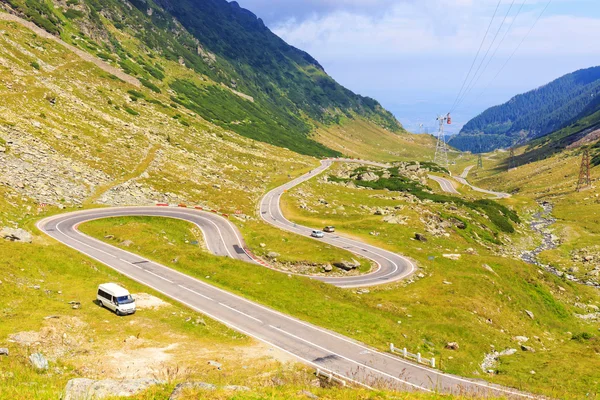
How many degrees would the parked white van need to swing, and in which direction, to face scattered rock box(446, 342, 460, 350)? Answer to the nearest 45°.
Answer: approximately 45° to its left

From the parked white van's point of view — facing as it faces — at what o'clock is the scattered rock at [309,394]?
The scattered rock is roughly at 1 o'clock from the parked white van.

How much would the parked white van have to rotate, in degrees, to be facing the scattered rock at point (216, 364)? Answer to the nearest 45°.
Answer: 0° — it already faces it

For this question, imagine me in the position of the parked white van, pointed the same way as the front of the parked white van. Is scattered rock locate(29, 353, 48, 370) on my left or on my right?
on my right

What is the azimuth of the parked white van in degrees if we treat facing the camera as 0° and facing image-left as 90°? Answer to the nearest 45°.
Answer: approximately 315°

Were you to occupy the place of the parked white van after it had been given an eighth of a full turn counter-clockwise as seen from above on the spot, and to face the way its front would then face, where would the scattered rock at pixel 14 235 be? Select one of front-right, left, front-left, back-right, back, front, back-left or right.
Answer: back-left
